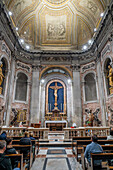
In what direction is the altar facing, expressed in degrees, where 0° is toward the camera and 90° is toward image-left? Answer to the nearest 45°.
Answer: approximately 0°
